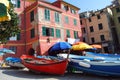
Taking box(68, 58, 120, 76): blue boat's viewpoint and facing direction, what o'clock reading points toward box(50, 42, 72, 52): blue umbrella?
The blue umbrella is roughly at 2 o'clock from the blue boat.

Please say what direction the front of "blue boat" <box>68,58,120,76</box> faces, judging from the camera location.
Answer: facing to the left of the viewer

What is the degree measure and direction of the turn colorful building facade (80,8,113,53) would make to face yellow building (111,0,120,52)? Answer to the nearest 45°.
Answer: approximately 135° to its left

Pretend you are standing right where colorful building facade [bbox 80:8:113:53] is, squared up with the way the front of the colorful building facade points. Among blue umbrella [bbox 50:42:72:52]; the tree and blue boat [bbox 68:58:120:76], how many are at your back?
0

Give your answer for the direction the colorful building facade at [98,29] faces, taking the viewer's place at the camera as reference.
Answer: facing the viewer and to the left of the viewer

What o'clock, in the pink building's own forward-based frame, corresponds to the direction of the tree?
The tree is roughly at 2 o'clock from the pink building.

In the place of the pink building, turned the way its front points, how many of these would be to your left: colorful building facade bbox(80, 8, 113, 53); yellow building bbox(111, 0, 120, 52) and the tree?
2

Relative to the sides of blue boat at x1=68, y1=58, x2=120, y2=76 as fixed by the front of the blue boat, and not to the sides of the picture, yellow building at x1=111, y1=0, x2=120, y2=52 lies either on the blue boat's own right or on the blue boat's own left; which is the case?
on the blue boat's own right

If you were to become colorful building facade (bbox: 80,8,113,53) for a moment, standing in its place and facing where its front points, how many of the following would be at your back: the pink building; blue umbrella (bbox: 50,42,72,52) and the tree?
0

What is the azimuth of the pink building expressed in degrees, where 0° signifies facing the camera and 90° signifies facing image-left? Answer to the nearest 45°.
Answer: approximately 315°
